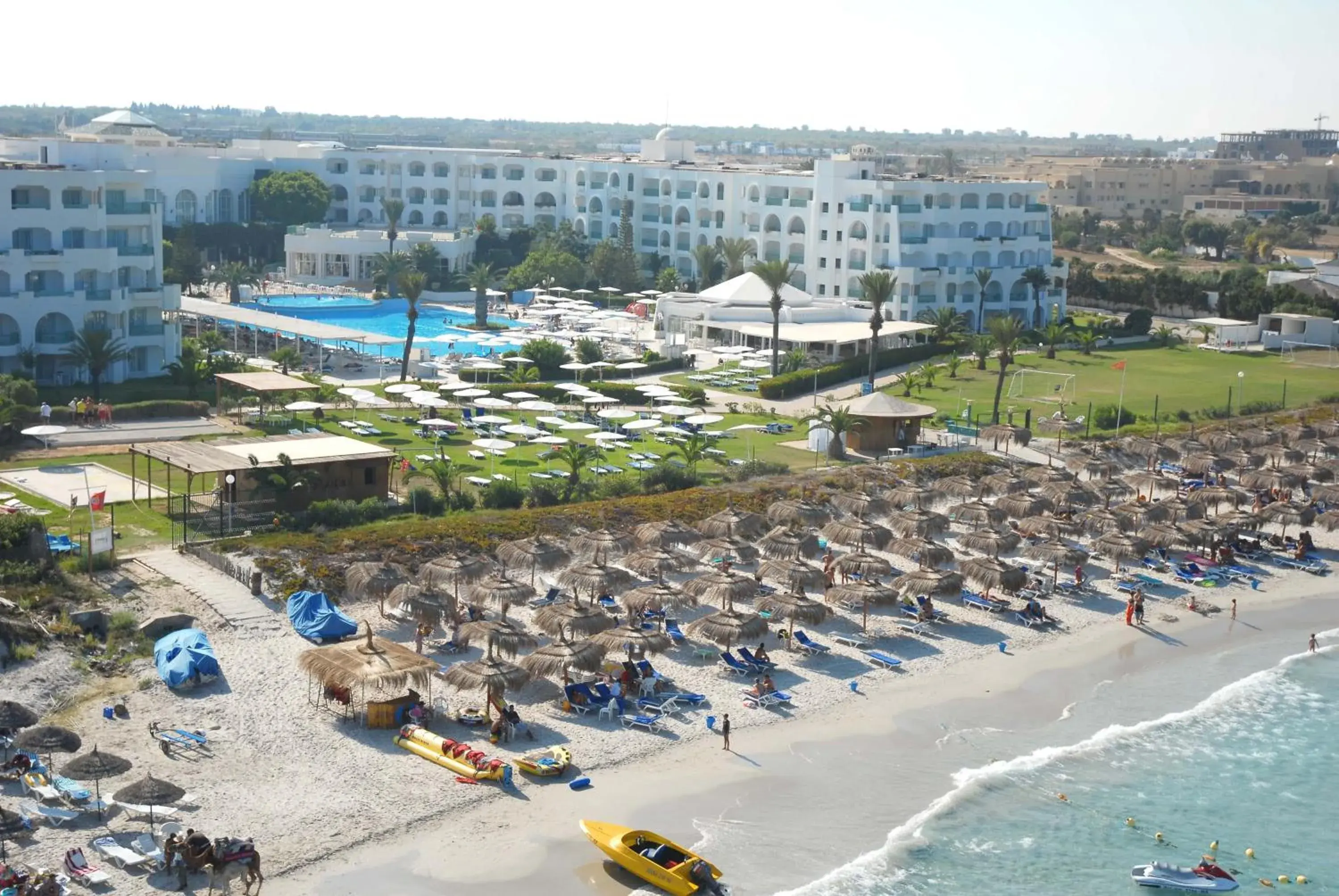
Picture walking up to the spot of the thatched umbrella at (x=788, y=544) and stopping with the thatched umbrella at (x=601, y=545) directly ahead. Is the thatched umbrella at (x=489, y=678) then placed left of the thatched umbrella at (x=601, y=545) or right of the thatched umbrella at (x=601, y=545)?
left

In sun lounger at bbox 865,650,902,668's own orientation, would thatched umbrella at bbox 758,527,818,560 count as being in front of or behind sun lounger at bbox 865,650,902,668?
behind

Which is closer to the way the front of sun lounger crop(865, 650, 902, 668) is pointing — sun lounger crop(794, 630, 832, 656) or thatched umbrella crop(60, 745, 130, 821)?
the thatched umbrella

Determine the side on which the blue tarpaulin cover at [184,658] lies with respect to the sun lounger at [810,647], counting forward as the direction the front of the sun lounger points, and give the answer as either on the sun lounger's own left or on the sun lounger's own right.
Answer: on the sun lounger's own right

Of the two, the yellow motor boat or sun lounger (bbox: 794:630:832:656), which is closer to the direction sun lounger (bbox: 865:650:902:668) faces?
the yellow motor boat

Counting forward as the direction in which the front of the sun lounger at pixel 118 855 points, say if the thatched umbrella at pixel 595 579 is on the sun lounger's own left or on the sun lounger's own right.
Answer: on the sun lounger's own left

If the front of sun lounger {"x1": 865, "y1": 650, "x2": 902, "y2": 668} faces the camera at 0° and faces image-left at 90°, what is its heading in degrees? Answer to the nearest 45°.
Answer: approximately 315°

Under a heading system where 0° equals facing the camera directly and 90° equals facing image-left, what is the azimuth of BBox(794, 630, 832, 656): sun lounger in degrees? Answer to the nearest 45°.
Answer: approximately 315°

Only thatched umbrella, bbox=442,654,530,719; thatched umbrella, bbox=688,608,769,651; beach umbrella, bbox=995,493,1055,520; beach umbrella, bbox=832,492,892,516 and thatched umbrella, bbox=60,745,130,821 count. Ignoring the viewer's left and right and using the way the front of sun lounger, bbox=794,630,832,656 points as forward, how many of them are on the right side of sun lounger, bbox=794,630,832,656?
3

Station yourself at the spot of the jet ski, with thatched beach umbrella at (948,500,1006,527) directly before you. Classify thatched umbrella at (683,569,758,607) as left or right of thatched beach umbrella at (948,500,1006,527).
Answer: left
